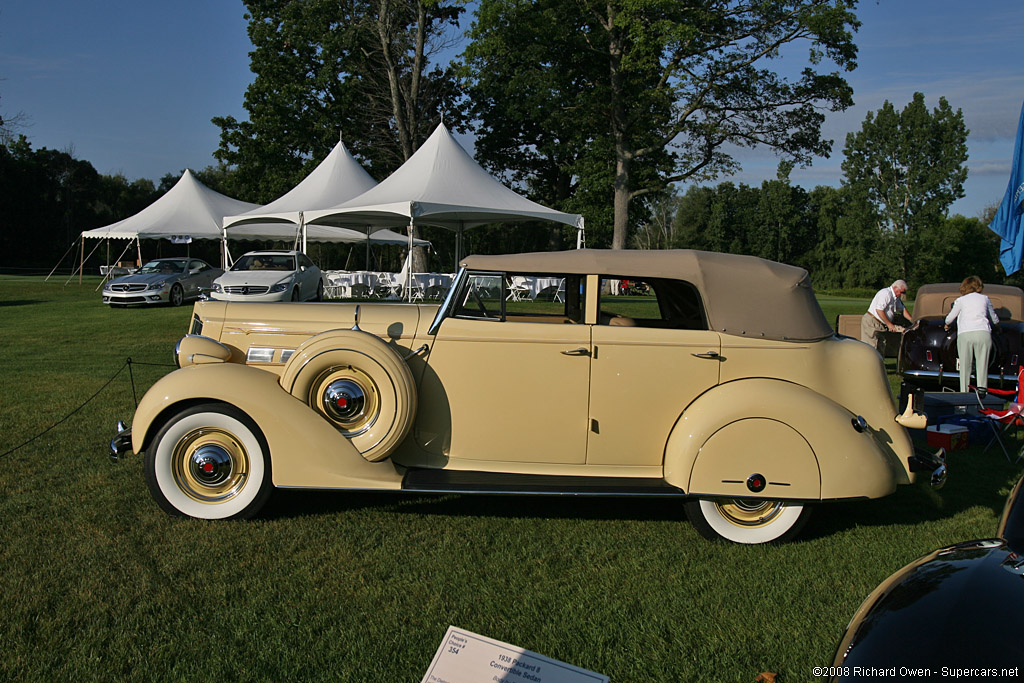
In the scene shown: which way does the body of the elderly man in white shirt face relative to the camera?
to the viewer's right

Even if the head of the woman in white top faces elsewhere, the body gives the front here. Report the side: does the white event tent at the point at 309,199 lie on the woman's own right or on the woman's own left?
on the woman's own left

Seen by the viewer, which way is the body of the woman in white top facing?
away from the camera

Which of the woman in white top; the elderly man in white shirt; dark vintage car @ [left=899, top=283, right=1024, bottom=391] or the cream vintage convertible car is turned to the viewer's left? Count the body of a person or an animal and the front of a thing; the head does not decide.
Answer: the cream vintage convertible car

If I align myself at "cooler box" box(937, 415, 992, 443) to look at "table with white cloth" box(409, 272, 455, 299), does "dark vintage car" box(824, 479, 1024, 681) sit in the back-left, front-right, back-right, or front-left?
back-left

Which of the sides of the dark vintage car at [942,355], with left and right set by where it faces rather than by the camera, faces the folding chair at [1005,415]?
back

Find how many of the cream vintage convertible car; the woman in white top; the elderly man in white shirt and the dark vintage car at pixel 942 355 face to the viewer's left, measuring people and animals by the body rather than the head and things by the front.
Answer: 1

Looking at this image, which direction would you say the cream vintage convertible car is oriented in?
to the viewer's left

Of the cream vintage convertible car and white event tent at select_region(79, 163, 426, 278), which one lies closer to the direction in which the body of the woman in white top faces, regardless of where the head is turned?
the white event tent

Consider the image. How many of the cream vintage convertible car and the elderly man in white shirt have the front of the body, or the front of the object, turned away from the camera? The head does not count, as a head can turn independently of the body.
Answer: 0

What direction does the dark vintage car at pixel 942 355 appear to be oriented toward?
away from the camera

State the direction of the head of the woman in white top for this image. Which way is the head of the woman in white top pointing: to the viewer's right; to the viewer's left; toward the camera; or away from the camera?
away from the camera

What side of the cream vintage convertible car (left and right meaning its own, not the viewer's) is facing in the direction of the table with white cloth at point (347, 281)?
right

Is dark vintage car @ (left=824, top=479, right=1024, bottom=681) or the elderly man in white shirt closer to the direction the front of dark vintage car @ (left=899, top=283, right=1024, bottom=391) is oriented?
the elderly man in white shirt
